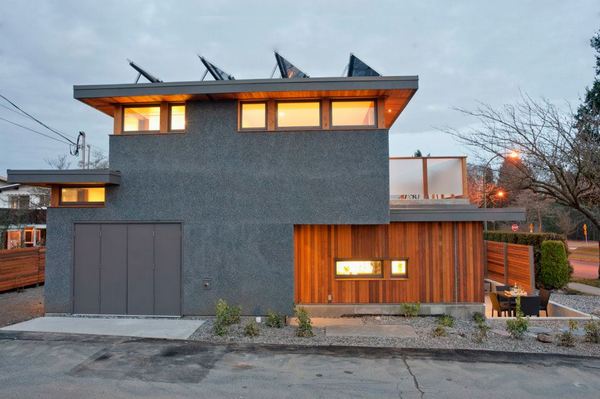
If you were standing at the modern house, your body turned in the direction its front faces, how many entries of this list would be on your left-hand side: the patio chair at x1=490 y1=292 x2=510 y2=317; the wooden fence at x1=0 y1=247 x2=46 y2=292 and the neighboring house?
1

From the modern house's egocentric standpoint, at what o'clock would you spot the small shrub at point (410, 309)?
The small shrub is roughly at 9 o'clock from the modern house.

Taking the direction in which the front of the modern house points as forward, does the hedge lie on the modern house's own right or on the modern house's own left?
on the modern house's own left

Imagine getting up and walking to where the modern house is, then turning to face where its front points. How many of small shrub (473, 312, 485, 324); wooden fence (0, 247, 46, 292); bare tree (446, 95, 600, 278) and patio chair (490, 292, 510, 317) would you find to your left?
3

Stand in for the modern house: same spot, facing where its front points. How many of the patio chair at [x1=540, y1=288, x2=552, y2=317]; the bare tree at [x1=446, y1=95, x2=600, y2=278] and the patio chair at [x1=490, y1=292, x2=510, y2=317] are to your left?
3

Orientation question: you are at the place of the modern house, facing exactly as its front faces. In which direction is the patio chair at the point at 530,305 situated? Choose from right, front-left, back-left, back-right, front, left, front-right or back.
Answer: left

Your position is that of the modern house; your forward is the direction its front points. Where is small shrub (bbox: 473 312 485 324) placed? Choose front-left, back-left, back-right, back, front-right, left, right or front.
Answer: left

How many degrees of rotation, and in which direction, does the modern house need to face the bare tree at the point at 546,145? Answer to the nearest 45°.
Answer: approximately 90° to its left

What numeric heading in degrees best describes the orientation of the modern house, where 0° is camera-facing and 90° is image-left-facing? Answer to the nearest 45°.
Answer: approximately 0°

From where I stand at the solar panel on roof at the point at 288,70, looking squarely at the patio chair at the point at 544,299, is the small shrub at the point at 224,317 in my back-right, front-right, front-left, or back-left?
back-right

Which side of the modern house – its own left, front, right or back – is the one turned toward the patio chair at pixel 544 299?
left

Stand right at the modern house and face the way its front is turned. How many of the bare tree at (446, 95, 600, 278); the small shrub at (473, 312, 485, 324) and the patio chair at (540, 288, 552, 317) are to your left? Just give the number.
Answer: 3
